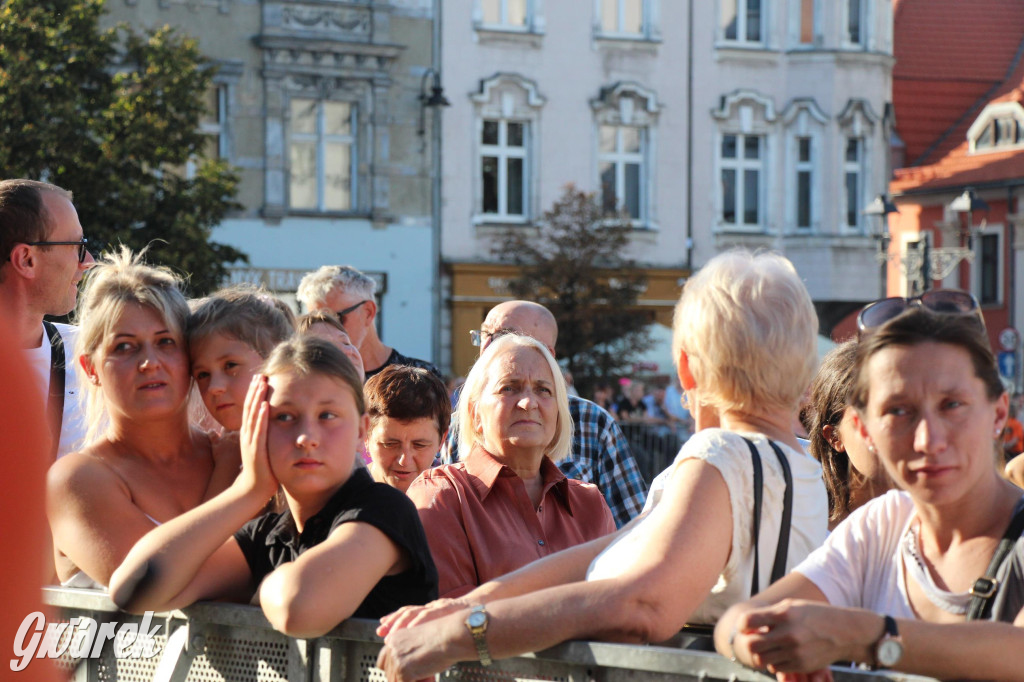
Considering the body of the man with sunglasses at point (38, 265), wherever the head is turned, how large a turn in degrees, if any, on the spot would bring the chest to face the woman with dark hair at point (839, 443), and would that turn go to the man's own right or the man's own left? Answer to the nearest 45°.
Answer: approximately 45° to the man's own right

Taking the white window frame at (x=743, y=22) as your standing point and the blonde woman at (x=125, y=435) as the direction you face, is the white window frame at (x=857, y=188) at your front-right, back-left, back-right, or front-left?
back-left

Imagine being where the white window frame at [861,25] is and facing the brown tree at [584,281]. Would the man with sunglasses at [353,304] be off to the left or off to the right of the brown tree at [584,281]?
left

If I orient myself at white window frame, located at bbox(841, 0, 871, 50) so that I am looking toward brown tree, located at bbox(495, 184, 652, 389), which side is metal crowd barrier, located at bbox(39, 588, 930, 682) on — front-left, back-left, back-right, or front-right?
front-left

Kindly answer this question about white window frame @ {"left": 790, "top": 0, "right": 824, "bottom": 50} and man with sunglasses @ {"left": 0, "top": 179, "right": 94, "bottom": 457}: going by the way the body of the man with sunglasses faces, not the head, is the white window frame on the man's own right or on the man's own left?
on the man's own left

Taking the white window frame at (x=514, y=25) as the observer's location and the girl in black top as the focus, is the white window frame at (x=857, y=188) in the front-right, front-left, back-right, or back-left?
back-left

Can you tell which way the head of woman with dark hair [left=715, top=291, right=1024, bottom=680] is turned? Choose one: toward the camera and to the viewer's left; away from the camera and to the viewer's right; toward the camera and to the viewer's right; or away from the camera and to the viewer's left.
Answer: toward the camera and to the viewer's left

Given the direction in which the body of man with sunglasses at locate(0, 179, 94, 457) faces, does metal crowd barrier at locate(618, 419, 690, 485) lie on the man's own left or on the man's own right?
on the man's own left

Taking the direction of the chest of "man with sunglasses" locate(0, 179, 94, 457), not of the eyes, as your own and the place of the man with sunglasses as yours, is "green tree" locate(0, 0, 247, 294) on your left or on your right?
on your left

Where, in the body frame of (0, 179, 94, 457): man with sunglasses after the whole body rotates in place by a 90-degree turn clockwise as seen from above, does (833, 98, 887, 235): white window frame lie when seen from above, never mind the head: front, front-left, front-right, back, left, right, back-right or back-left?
back-left

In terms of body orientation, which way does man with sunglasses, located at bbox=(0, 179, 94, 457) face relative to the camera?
to the viewer's right

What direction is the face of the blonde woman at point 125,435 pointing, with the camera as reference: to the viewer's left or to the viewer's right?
to the viewer's right
